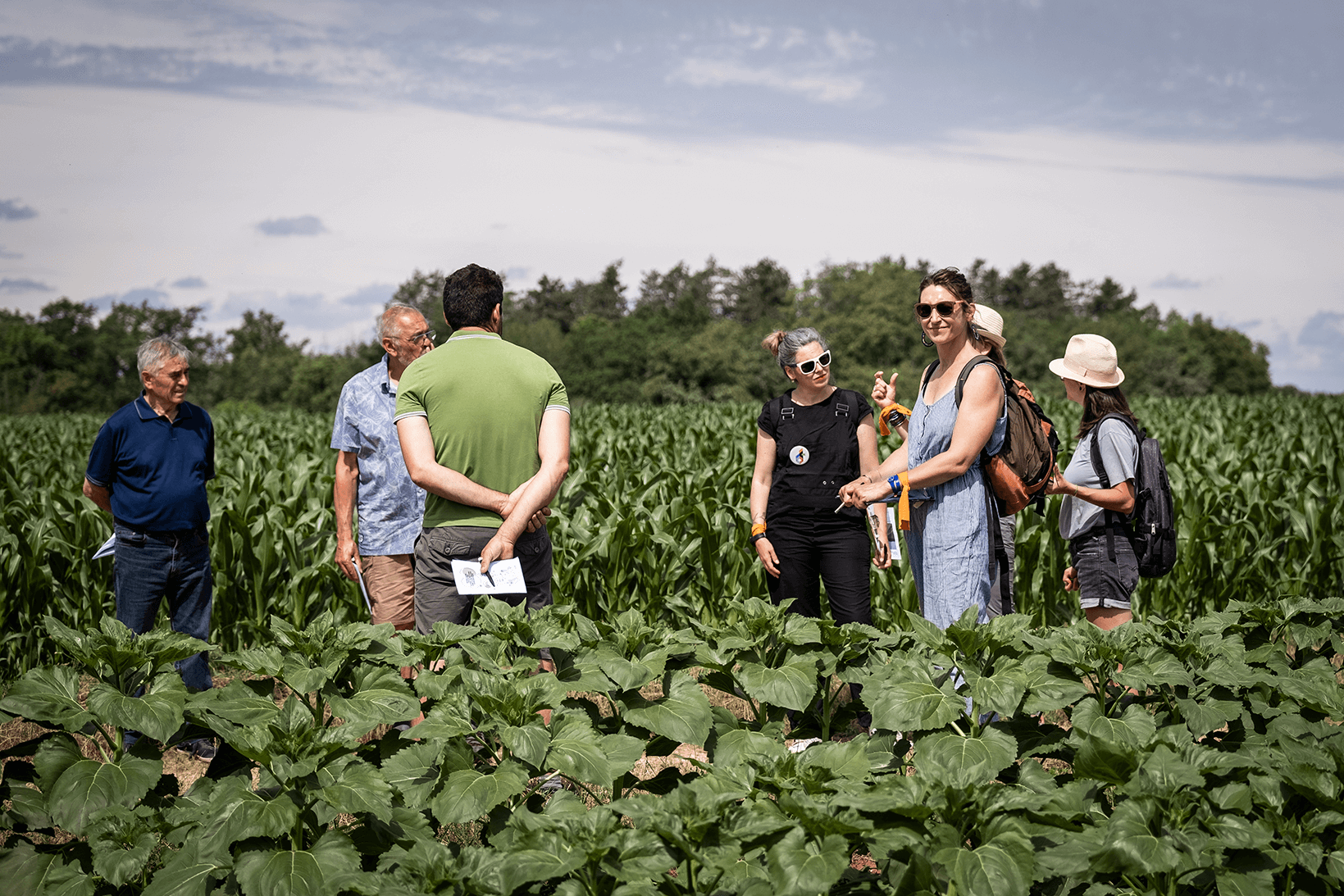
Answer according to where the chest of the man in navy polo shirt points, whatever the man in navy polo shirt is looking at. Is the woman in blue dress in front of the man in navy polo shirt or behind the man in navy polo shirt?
in front

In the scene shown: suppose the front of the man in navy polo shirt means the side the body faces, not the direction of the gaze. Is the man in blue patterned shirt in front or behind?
in front

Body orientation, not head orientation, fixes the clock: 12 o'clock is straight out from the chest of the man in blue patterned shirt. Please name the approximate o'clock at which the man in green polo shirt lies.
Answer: The man in green polo shirt is roughly at 1 o'clock from the man in blue patterned shirt.

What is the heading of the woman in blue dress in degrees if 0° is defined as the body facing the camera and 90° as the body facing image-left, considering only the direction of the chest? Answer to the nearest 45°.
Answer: approximately 45°

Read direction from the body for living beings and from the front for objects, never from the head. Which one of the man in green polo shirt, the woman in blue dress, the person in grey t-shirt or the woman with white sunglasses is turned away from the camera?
the man in green polo shirt

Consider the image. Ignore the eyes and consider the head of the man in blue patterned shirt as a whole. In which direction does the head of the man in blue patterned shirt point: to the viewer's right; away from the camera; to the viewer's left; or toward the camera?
to the viewer's right

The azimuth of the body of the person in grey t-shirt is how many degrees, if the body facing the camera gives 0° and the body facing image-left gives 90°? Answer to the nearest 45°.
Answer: approximately 90°

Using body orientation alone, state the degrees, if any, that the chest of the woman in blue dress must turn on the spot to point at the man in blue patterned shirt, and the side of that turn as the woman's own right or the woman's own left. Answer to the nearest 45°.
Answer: approximately 45° to the woman's own right

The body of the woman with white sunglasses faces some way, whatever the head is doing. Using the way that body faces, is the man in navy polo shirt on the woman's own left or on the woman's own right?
on the woman's own right

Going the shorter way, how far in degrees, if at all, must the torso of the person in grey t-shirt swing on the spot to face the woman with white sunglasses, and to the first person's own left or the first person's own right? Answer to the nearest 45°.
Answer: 0° — they already face them

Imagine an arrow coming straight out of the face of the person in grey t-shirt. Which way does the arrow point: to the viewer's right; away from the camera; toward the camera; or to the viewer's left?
to the viewer's left

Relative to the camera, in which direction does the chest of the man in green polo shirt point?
away from the camera
